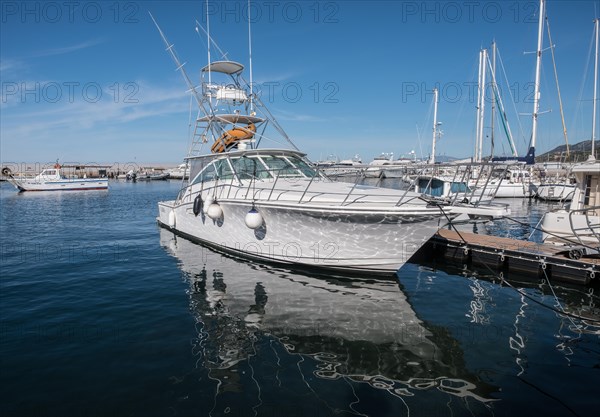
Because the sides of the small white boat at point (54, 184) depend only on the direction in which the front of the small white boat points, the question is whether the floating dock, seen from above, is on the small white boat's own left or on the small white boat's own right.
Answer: on the small white boat's own left

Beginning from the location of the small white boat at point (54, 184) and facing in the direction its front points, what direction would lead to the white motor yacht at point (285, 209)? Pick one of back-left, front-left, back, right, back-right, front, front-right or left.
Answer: left

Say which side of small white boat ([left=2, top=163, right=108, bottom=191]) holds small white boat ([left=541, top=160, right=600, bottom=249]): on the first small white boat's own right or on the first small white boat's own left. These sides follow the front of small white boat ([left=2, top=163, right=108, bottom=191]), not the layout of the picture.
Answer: on the first small white boat's own left

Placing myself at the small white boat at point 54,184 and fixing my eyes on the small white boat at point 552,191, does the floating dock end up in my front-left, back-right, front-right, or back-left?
front-right

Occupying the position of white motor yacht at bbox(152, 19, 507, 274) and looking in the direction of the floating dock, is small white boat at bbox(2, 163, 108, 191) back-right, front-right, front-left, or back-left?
back-left

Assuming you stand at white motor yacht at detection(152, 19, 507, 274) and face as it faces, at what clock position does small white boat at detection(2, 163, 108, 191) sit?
The small white boat is roughly at 6 o'clock from the white motor yacht.

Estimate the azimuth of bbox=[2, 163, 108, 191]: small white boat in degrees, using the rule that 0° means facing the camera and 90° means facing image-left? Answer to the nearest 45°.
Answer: approximately 90°
